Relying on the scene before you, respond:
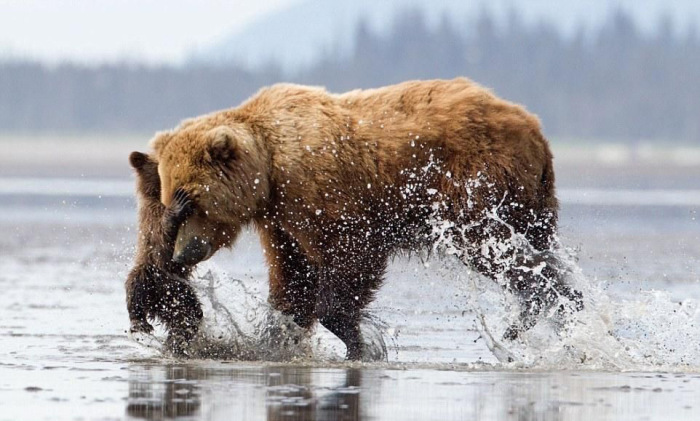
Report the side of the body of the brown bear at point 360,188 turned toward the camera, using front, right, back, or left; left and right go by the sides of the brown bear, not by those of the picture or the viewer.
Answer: left
